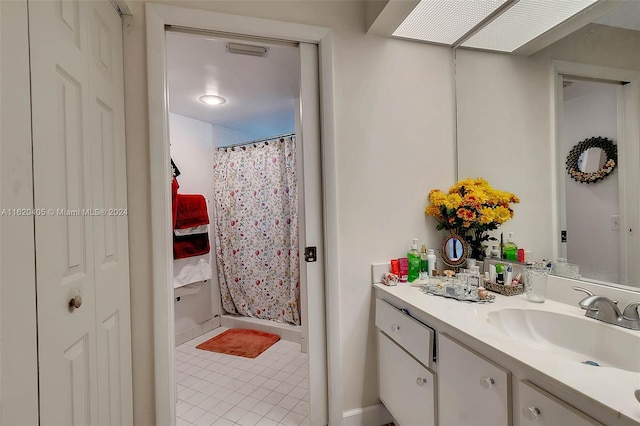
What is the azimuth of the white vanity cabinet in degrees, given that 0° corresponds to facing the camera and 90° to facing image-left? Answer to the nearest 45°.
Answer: approximately 45°

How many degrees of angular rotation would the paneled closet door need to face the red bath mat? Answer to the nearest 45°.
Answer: approximately 90° to its left

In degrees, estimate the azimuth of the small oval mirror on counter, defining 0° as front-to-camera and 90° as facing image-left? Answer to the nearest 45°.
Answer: approximately 0°

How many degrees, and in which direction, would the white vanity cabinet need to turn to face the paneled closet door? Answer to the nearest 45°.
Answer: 0° — it already faces it

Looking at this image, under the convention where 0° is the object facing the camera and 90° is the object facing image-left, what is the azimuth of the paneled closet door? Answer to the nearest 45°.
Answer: approximately 315°

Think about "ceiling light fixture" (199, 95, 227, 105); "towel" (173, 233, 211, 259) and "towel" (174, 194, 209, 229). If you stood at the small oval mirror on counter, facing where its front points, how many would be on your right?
3

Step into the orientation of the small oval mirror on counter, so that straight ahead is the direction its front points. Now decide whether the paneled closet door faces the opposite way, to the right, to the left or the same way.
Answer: to the left
